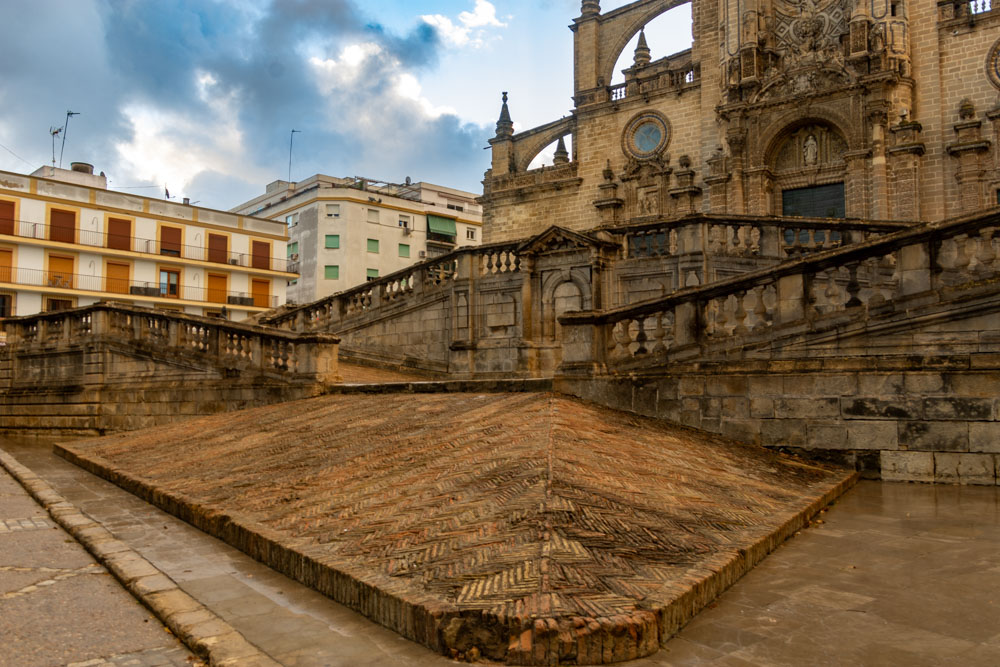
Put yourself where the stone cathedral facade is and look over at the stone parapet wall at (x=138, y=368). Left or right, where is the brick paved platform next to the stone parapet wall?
left

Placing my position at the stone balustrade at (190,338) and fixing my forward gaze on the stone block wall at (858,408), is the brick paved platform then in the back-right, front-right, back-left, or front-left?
front-right

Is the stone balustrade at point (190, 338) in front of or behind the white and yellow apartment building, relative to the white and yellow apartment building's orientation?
in front

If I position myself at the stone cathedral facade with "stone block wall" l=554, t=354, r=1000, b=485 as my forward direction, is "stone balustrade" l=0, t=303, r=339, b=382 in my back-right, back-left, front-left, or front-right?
front-right

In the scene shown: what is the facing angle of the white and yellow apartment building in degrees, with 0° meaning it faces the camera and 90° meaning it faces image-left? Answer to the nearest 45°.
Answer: approximately 315°

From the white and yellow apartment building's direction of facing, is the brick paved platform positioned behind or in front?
in front

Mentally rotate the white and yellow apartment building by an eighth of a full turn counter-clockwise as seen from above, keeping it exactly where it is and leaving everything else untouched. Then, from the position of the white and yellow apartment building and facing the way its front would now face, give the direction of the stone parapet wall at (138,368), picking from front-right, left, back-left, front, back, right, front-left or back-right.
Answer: right
